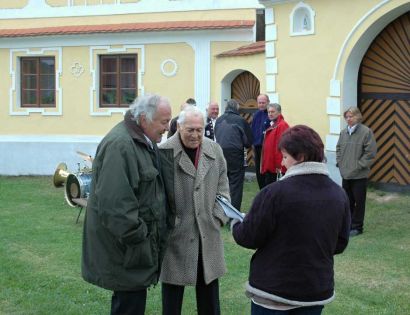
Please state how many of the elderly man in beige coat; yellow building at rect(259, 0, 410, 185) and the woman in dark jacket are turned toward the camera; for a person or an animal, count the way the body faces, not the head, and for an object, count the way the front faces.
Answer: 2

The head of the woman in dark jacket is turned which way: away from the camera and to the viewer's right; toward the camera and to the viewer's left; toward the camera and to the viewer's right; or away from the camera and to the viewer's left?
away from the camera and to the viewer's left

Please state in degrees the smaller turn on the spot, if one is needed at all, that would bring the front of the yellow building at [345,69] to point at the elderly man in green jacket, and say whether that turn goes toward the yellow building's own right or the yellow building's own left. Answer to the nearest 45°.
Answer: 0° — it already faces them

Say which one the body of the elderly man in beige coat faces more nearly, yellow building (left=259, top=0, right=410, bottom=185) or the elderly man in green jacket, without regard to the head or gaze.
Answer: the elderly man in green jacket

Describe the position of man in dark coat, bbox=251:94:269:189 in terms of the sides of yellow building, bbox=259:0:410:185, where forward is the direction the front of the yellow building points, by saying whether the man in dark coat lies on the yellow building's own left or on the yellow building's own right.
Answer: on the yellow building's own right

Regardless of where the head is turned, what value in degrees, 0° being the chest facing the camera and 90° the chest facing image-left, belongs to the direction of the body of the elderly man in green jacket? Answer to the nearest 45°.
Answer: approximately 270°

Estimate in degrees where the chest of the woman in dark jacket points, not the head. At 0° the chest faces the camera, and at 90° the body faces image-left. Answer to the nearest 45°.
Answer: approximately 135°

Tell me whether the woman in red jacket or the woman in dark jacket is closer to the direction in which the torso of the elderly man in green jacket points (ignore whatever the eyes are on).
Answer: the woman in dark jacket

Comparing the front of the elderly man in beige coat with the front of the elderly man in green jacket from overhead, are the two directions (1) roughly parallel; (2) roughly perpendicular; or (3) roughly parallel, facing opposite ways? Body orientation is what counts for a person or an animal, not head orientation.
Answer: roughly perpendicular
